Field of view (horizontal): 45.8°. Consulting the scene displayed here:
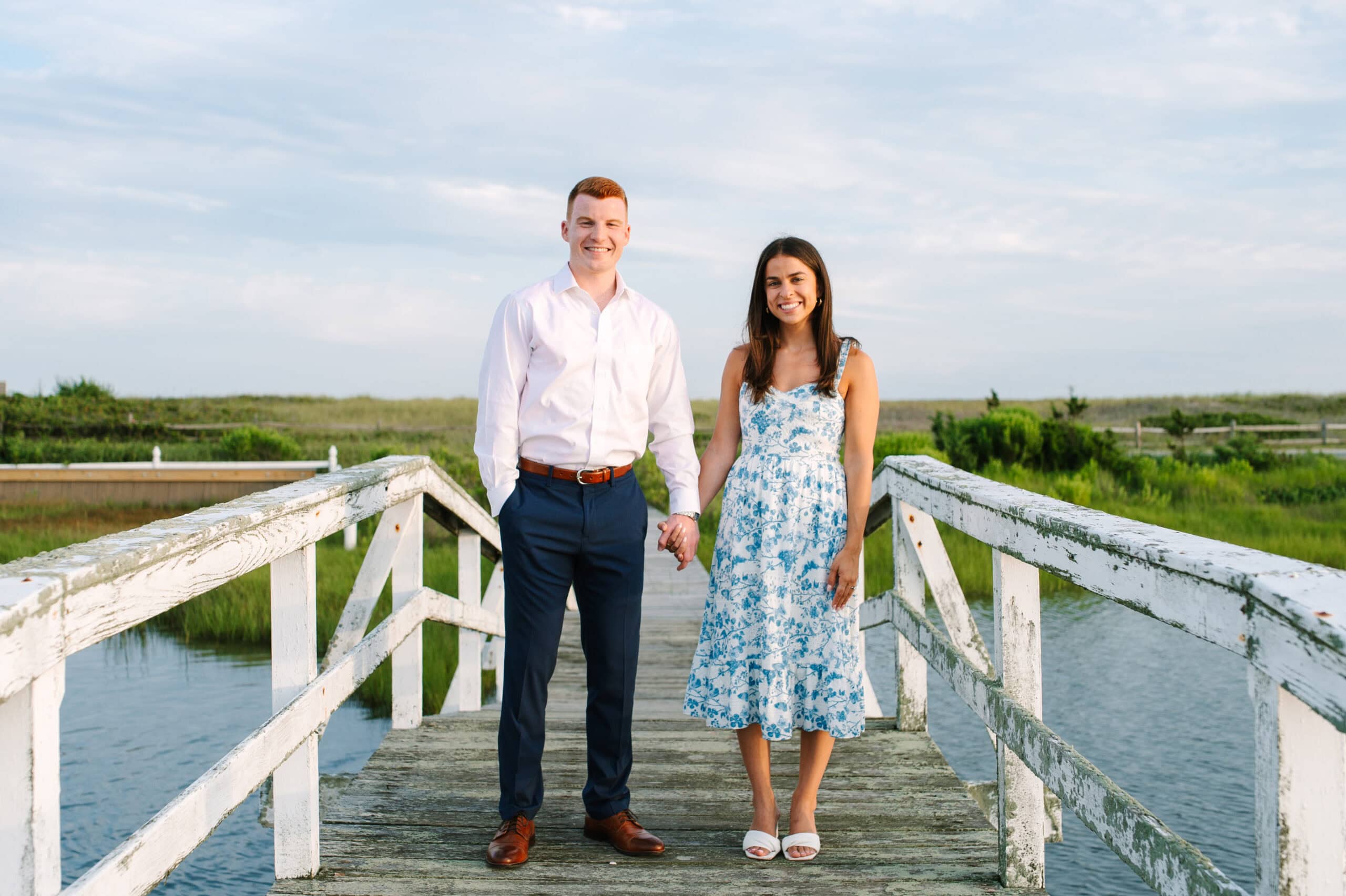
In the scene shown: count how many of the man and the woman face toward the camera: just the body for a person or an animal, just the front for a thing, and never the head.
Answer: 2

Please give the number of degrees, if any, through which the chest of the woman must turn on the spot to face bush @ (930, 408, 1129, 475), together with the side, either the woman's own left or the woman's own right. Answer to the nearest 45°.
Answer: approximately 180°

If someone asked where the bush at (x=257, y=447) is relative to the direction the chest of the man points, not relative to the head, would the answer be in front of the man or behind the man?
behind

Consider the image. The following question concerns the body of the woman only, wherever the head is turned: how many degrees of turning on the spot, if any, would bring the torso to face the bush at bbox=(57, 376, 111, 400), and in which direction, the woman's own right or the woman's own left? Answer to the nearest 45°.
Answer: approximately 135° to the woman's own right

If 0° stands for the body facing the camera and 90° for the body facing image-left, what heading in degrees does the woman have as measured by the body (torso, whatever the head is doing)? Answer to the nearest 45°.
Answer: approximately 0°

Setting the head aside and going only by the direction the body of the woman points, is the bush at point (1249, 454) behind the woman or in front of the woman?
behind
